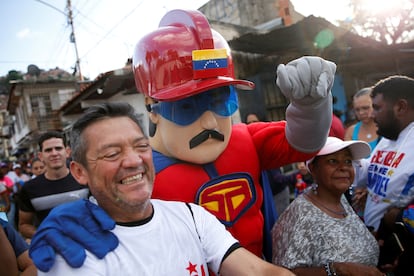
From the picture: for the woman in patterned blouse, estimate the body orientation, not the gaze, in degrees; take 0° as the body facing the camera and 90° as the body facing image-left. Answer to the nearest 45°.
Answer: approximately 315°

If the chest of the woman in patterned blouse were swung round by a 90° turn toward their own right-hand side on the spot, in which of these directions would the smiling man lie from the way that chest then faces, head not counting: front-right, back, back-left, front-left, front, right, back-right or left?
front

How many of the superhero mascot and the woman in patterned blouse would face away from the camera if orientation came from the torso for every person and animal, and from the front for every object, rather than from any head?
0

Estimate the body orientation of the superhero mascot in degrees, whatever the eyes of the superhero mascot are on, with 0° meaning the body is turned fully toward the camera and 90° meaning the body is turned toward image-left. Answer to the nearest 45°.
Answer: approximately 315°

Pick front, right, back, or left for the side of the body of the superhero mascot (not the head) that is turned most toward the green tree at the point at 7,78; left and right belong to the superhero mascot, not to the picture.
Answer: back

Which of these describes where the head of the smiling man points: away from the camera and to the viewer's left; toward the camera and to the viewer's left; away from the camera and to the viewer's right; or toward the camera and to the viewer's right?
toward the camera and to the viewer's right

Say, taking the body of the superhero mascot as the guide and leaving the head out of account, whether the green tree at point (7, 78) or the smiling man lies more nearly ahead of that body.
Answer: the smiling man

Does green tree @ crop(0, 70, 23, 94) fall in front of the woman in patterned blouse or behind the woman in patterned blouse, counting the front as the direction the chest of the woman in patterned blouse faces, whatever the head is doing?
behind

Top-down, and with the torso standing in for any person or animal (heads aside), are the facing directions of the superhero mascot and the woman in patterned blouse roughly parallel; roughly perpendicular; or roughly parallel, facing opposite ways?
roughly parallel
